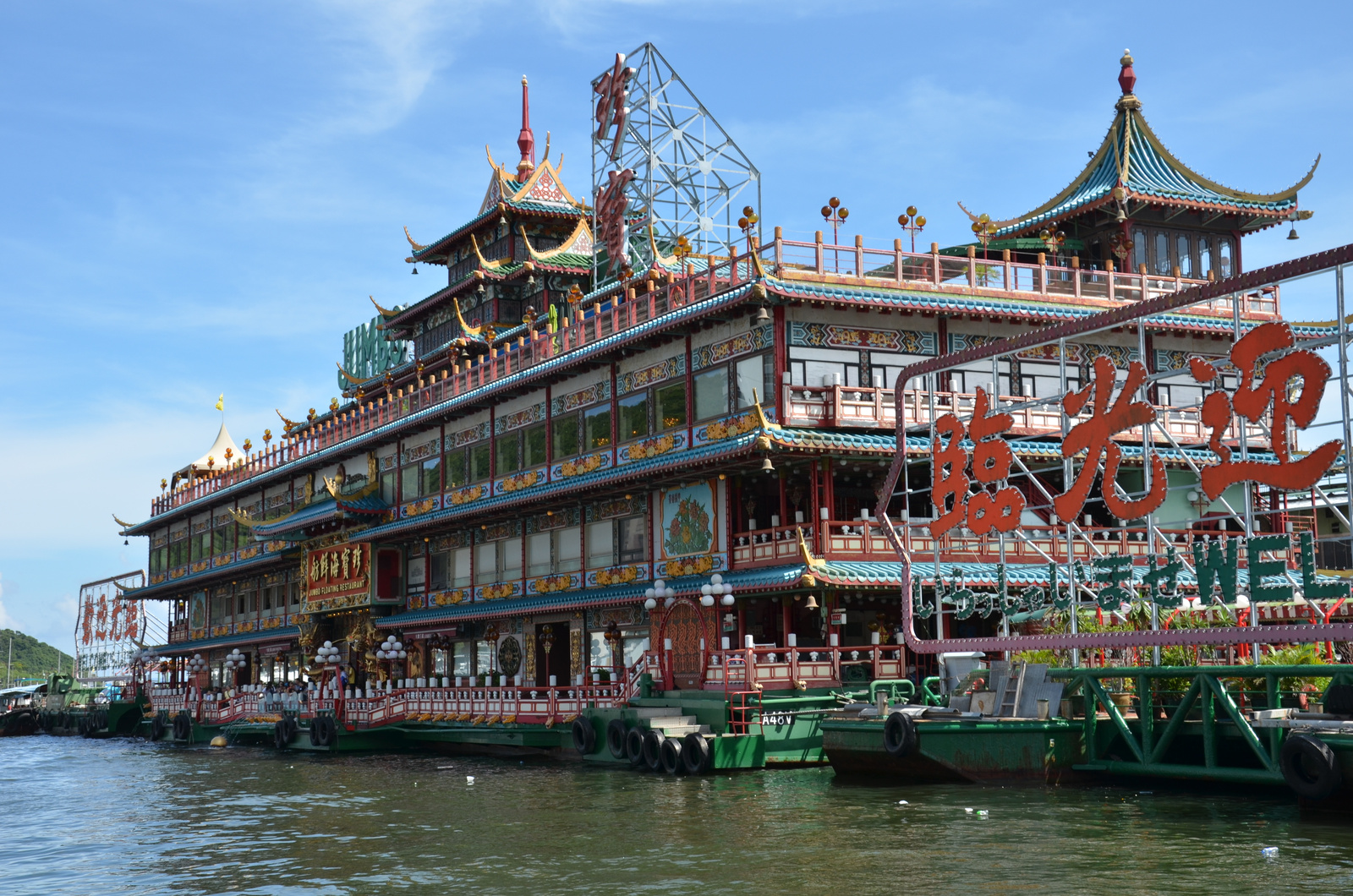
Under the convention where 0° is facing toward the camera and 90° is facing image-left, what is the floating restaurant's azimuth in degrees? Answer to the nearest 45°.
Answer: approximately 45°
